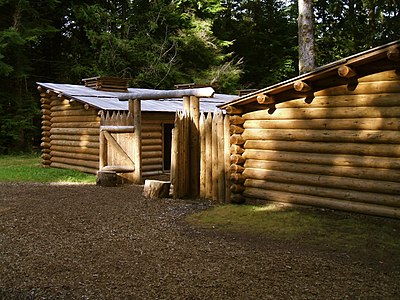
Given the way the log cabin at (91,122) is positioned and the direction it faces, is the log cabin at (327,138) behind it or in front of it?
in front

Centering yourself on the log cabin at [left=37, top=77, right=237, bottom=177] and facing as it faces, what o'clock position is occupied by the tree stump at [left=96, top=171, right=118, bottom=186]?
The tree stump is roughly at 1 o'clock from the log cabin.

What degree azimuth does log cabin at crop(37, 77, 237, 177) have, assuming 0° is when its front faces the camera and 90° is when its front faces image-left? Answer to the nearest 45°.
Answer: approximately 315°

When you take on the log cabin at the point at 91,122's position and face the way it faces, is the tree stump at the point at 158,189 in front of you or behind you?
in front

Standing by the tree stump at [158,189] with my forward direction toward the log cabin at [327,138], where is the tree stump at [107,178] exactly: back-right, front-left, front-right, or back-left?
back-left
